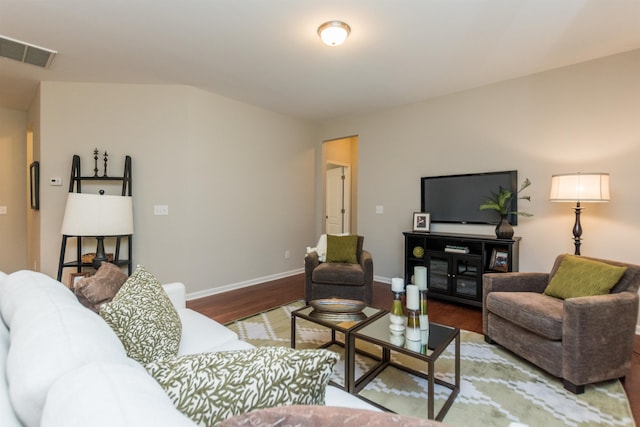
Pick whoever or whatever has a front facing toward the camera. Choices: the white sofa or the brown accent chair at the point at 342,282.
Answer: the brown accent chair

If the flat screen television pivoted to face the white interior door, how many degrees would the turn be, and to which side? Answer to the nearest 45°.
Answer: approximately 90° to its right

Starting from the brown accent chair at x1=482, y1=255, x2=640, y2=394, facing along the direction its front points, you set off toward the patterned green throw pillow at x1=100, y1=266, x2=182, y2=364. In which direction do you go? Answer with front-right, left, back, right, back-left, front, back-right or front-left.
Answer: front

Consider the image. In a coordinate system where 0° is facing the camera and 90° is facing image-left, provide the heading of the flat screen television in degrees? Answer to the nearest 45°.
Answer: approximately 45°

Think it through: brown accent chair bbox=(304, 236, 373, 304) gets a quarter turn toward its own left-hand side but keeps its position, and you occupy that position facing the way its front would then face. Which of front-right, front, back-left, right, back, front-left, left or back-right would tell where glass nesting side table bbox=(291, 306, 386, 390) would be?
right

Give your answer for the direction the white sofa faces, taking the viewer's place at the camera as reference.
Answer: facing away from the viewer and to the right of the viewer

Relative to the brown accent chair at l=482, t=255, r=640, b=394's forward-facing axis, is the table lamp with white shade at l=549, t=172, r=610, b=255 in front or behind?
behind

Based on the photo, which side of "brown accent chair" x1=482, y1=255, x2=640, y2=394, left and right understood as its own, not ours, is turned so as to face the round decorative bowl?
front

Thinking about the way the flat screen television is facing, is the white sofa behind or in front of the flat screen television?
in front

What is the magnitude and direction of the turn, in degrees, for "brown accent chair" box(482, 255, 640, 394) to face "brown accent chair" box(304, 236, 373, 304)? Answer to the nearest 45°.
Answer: approximately 45° to its right

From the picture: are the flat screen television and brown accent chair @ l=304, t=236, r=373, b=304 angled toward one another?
no

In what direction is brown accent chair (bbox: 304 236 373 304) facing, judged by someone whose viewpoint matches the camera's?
facing the viewer

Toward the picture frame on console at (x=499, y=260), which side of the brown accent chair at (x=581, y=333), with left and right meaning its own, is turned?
right

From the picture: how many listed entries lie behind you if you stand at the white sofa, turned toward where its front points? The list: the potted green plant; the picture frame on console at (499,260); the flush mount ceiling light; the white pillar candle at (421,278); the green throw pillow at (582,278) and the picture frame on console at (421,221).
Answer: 0

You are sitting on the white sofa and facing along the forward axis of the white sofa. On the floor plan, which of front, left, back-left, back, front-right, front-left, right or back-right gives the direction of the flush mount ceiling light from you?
front

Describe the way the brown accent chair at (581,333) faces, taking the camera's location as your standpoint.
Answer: facing the viewer and to the left of the viewer

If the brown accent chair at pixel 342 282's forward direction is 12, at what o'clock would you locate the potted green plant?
The potted green plant is roughly at 9 o'clock from the brown accent chair.

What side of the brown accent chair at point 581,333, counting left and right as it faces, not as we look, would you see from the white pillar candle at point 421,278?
front
